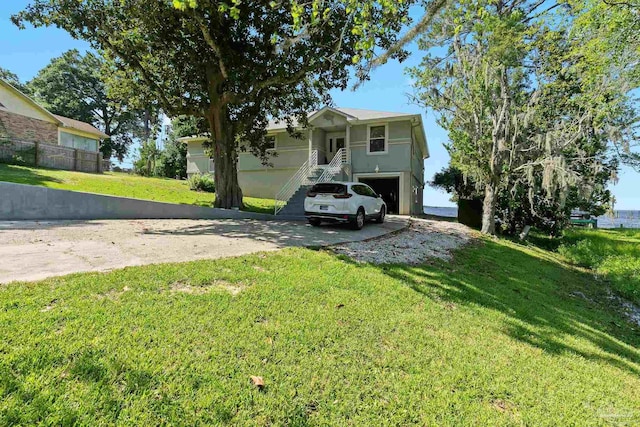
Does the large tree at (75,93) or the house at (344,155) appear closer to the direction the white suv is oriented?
the house

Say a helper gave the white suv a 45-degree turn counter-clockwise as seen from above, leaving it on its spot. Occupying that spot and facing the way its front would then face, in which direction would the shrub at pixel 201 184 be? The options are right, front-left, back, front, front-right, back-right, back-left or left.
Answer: front-left

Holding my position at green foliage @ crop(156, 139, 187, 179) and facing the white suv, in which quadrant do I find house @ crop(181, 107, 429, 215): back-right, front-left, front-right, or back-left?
front-left

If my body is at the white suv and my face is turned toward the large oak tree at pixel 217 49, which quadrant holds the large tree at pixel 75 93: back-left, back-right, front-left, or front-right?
front-right

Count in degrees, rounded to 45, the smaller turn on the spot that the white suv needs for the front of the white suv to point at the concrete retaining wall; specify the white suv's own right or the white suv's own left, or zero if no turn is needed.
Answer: approximately 135° to the white suv's own left

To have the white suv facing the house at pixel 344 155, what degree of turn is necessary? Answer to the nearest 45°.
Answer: approximately 45° to its left

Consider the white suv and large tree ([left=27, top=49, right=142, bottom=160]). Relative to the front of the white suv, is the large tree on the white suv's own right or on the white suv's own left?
on the white suv's own left

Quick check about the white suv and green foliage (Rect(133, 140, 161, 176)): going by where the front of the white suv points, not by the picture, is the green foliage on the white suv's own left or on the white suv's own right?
on the white suv's own left

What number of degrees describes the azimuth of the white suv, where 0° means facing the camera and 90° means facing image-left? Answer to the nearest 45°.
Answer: approximately 225°

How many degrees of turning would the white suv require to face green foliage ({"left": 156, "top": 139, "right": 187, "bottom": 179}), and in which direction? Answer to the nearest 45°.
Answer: approximately 90° to its left

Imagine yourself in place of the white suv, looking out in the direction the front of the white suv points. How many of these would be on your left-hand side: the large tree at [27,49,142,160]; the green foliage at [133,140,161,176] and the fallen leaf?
2
